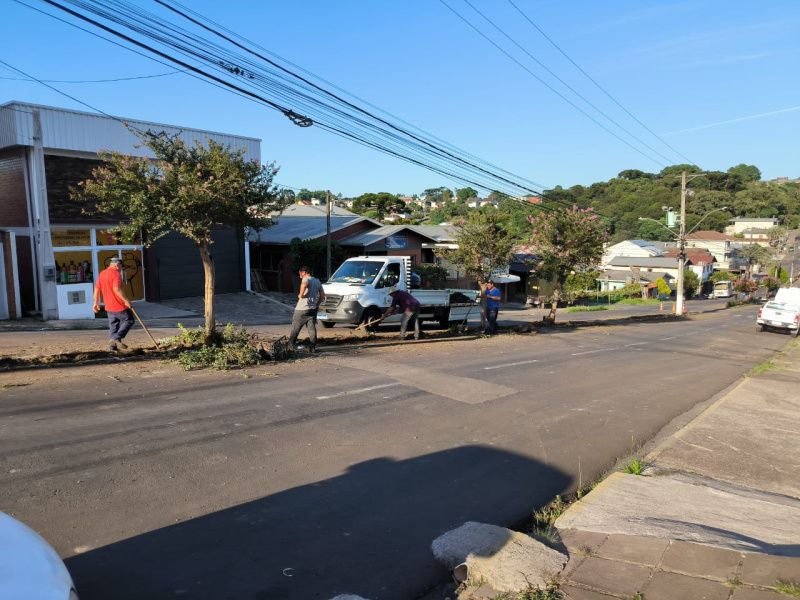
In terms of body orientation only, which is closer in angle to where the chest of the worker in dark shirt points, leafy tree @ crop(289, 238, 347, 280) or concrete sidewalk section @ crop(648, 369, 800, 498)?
the leafy tree

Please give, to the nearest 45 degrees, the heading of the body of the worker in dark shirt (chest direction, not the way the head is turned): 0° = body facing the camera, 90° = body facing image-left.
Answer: approximately 90°

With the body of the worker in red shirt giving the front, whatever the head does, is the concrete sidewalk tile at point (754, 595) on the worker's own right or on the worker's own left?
on the worker's own right

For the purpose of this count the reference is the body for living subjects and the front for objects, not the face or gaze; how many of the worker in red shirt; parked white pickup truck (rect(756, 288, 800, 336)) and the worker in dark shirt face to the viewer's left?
1

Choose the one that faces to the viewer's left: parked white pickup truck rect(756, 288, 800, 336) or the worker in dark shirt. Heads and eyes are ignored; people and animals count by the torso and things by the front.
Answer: the worker in dark shirt

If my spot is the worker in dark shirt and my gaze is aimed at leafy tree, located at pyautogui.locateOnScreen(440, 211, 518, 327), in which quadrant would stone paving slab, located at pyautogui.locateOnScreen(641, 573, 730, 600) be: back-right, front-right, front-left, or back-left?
back-right

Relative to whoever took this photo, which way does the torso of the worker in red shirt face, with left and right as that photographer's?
facing away from the viewer and to the right of the viewer

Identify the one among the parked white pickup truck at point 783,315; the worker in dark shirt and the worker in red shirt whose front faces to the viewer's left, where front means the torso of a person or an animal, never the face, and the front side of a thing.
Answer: the worker in dark shirt
